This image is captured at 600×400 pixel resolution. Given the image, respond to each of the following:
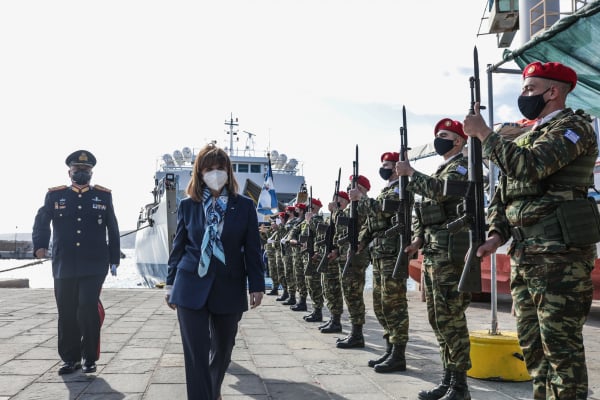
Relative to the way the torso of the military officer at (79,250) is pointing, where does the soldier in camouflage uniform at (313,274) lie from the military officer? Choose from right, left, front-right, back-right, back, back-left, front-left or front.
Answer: back-left

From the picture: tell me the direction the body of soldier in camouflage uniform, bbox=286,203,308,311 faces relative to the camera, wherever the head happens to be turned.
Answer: to the viewer's left

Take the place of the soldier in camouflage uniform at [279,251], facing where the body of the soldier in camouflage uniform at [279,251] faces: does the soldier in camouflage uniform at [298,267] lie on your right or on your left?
on your left

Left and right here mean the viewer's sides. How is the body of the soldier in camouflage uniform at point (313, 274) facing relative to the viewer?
facing to the left of the viewer

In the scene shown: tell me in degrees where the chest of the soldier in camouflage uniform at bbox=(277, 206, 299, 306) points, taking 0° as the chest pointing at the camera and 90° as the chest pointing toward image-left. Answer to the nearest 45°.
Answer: approximately 90°

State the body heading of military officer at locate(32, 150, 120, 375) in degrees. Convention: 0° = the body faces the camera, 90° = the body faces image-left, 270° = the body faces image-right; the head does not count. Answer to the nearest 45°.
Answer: approximately 0°

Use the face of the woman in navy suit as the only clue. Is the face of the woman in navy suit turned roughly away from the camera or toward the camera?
toward the camera

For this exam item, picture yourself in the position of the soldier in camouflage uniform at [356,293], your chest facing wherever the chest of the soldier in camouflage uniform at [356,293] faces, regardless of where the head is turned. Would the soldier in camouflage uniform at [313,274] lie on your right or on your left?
on your right

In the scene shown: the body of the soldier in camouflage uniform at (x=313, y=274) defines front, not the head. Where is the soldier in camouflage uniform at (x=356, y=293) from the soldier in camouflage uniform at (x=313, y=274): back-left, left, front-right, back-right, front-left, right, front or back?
left

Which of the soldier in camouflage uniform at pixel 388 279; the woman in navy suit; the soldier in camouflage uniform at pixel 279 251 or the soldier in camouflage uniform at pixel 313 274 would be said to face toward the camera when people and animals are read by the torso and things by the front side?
the woman in navy suit

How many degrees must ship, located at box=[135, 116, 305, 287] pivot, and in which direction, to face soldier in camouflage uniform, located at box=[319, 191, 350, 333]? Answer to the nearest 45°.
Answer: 0° — it already faces them

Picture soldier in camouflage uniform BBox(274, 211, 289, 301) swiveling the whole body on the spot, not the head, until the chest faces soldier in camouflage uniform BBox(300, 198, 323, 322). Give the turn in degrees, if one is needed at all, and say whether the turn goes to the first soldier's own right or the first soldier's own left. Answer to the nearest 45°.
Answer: approximately 90° to the first soldier's own left

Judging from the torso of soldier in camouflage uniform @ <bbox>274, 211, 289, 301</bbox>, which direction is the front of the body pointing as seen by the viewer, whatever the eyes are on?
to the viewer's left

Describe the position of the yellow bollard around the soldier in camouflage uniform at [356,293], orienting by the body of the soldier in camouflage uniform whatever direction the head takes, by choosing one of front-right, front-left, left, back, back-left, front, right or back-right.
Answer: back-left

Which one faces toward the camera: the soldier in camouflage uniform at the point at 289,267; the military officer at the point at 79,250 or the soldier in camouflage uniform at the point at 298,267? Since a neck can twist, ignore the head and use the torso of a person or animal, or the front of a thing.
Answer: the military officer

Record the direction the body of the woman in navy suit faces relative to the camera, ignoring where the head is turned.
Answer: toward the camera

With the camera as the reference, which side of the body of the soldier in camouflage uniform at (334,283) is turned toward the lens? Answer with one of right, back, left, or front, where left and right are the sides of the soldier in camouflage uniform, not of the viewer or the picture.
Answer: left

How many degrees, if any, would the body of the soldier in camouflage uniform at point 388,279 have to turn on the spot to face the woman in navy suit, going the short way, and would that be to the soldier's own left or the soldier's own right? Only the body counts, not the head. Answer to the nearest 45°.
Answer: approximately 45° to the soldier's own left
